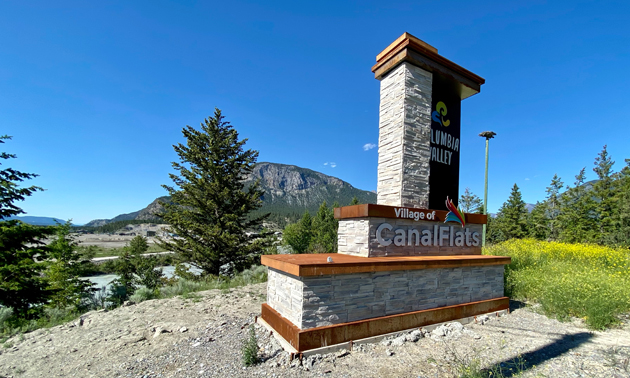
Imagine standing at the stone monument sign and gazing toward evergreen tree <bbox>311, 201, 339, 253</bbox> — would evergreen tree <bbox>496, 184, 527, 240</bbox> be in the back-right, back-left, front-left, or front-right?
front-right

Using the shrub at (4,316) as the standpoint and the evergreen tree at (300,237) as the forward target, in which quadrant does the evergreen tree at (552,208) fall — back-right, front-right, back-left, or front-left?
front-right

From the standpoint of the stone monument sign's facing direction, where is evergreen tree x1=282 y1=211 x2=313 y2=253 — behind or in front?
behind

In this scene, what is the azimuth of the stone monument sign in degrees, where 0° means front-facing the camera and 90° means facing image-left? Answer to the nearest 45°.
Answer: approximately 315°

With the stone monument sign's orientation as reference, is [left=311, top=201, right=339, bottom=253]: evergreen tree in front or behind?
behind

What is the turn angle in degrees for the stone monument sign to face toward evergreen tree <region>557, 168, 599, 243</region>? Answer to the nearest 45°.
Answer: approximately 90° to its left

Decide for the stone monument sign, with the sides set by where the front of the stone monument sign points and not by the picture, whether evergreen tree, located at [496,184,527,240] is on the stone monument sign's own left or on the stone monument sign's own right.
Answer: on the stone monument sign's own left

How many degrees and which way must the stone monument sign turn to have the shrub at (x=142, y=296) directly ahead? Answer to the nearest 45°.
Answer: approximately 135° to its right

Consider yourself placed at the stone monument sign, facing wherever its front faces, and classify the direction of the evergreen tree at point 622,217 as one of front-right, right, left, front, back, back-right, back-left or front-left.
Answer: left
